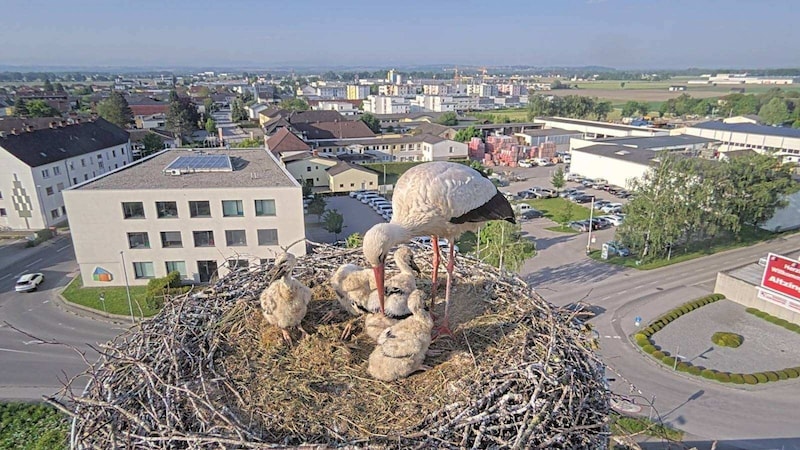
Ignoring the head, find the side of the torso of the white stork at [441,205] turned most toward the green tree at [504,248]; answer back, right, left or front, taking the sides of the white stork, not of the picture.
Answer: right

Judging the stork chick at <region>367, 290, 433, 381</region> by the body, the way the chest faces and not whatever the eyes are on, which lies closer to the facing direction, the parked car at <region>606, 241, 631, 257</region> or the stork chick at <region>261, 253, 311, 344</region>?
the parked car

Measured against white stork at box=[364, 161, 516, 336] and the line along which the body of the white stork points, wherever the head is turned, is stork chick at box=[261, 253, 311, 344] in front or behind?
in front

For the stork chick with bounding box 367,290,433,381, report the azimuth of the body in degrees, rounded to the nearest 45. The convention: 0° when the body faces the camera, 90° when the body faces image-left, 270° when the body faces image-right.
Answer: approximately 225°

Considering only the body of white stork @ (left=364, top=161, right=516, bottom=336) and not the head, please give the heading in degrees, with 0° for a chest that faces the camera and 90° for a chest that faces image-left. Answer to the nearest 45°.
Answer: approximately 90°

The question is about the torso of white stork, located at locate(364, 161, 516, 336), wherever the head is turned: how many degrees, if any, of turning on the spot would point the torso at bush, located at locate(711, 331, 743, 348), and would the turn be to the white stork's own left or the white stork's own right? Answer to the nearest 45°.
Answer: approximately 135° to the white stork's own right

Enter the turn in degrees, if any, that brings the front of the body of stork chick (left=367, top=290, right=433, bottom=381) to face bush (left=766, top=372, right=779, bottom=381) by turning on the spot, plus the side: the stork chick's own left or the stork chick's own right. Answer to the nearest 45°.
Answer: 0° — it already faces it

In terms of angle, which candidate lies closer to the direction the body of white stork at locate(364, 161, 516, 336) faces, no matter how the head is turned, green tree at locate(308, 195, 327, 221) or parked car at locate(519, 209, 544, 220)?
the green tree

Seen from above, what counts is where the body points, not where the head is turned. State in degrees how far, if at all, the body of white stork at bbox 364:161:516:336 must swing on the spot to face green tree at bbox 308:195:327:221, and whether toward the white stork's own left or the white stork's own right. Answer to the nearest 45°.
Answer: approximately 90° to the white stork's own right

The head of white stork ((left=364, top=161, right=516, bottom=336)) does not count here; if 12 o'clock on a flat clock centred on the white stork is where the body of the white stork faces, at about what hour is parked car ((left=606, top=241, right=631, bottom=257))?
The parked car is roughly at 4 o'clock from the white stork.

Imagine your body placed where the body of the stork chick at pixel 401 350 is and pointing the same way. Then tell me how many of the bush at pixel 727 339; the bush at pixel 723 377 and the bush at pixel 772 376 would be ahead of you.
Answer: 3

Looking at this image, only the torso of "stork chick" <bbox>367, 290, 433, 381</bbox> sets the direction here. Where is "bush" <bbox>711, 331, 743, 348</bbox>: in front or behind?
in front

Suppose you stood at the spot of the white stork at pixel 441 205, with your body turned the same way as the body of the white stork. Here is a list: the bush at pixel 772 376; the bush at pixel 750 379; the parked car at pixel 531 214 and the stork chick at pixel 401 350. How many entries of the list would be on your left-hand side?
1

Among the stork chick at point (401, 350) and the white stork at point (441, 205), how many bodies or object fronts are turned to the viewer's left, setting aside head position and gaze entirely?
1
